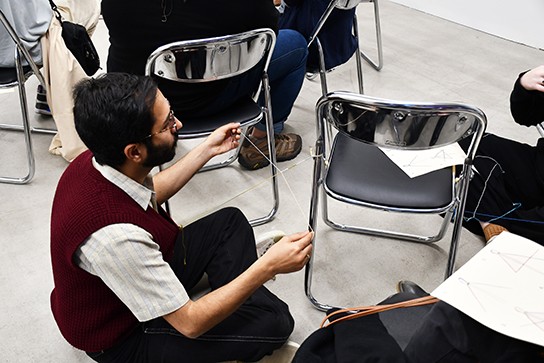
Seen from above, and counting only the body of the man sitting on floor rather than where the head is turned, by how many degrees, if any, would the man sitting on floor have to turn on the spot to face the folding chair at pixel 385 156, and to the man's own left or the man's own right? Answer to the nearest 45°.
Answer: approximately 45° to the man's own left

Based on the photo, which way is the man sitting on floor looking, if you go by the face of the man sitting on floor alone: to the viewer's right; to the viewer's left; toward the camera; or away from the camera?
to the viewer's right

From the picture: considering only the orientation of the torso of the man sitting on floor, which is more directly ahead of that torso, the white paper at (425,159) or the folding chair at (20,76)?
the white paper

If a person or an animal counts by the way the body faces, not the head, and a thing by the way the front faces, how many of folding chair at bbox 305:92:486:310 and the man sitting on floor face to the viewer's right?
1

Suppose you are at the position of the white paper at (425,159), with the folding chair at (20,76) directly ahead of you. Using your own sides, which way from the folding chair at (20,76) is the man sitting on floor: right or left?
left

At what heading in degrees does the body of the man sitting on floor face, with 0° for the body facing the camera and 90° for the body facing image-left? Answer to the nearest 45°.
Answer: approximately 270°
